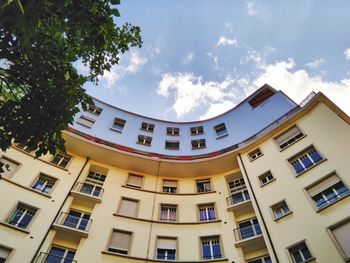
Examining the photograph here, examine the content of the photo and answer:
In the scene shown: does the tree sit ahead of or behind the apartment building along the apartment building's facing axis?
ahead

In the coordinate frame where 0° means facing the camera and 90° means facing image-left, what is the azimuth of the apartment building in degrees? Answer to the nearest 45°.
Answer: approximately 0°
